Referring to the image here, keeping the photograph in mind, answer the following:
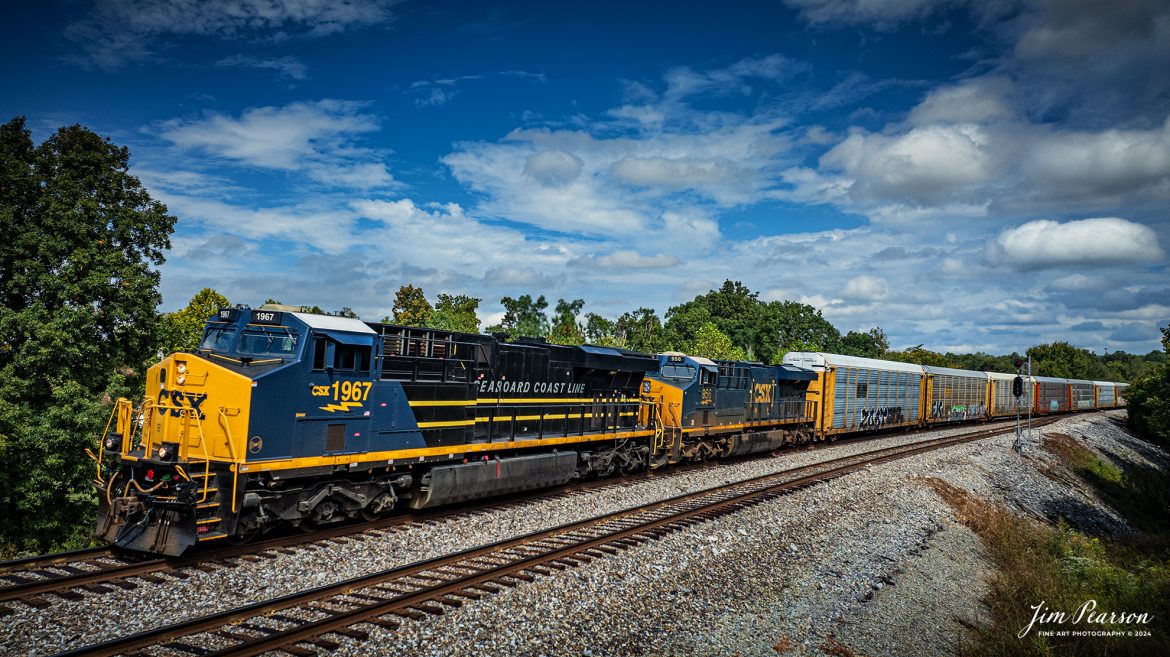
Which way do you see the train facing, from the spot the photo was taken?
facing the viewer and to the left of the viewer

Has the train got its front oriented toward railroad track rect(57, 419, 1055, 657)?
no

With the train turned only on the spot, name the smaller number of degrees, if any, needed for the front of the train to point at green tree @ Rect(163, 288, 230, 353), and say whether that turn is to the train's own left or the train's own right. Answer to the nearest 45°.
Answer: approximately 90° to the train's own right

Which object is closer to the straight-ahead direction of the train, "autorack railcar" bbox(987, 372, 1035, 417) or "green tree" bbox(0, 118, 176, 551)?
the green tree

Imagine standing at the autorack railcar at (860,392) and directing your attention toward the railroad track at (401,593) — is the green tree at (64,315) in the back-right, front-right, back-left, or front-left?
front-right

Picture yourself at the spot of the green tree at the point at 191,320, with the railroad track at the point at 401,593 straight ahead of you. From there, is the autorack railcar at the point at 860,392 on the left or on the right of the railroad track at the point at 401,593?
left
